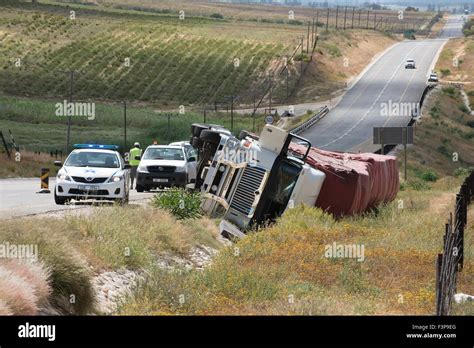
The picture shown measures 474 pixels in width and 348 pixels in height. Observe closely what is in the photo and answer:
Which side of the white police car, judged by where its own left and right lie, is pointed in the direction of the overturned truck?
left

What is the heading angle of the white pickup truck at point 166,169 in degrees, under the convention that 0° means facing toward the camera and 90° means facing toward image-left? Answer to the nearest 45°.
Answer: approximately 0°

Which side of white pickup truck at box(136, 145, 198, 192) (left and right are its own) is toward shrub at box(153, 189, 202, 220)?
front

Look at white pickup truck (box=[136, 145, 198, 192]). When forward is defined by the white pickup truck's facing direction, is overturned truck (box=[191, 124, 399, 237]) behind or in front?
in front

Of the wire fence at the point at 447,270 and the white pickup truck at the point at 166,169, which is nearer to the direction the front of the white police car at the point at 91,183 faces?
the wire fence

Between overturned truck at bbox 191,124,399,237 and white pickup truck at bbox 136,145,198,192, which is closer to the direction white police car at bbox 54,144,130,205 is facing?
the overturned truck

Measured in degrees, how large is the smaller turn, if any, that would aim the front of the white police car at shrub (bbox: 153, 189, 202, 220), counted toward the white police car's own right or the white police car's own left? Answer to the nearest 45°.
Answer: approximately 90° to the white police car's own left

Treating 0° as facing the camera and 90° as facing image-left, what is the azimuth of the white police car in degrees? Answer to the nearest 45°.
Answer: approximately 0°

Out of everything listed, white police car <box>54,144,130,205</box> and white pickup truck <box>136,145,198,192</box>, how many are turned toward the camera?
2

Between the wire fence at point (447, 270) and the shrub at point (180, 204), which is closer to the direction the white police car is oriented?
the wire fence

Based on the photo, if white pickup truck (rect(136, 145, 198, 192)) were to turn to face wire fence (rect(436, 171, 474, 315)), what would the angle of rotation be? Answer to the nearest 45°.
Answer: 0° — it already faces it
